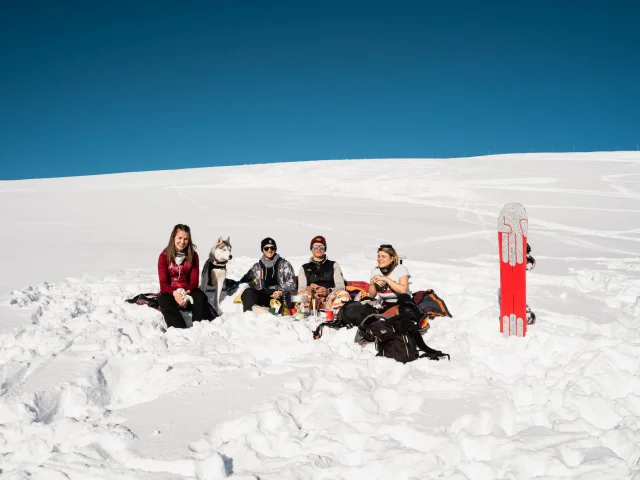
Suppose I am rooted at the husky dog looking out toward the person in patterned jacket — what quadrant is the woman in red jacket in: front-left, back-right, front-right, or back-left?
back-right

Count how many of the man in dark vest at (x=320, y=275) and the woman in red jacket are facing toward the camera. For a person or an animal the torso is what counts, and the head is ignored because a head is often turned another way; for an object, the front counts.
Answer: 2

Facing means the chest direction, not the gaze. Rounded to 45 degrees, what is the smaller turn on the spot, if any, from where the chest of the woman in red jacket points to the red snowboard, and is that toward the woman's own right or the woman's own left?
approximately 45° to the woman's own left

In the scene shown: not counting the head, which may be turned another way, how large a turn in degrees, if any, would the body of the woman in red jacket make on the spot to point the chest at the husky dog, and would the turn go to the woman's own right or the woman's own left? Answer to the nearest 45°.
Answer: approximately 135° to the woman's own left

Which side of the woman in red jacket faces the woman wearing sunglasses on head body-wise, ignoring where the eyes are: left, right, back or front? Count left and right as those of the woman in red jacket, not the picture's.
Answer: left

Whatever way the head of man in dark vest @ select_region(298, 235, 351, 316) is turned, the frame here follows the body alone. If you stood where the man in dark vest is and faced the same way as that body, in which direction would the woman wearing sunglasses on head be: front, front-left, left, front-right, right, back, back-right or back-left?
front-left

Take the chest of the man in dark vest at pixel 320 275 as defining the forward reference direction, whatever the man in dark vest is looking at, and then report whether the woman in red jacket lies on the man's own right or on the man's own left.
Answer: on the man's own right

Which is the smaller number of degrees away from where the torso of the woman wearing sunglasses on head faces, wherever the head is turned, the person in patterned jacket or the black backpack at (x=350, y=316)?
the black backpack

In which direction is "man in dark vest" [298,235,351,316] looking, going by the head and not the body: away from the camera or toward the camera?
toward the camera

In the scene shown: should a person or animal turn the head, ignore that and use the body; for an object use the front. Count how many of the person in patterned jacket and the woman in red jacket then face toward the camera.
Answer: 2

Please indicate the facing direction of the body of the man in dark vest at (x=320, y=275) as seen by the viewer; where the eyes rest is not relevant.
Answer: toward the camera

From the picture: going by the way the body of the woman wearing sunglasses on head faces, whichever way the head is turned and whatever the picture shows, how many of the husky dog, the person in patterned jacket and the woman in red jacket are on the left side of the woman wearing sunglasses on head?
0

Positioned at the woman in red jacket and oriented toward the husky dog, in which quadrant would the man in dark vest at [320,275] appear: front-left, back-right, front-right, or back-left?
front-right

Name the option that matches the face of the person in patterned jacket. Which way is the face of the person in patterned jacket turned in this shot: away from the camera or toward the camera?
toward the camera

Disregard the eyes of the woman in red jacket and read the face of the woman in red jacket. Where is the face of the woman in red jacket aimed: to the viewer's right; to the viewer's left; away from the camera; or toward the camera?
toward the camera

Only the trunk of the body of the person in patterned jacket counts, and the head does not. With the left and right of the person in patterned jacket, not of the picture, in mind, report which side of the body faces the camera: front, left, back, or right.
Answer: front

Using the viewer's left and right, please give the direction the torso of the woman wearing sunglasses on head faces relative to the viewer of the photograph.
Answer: facing the viewer and to the left of the viewer
